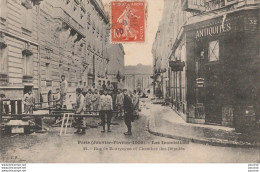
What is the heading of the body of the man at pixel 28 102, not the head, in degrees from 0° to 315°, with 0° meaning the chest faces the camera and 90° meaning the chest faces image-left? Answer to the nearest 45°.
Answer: approximately 0°
